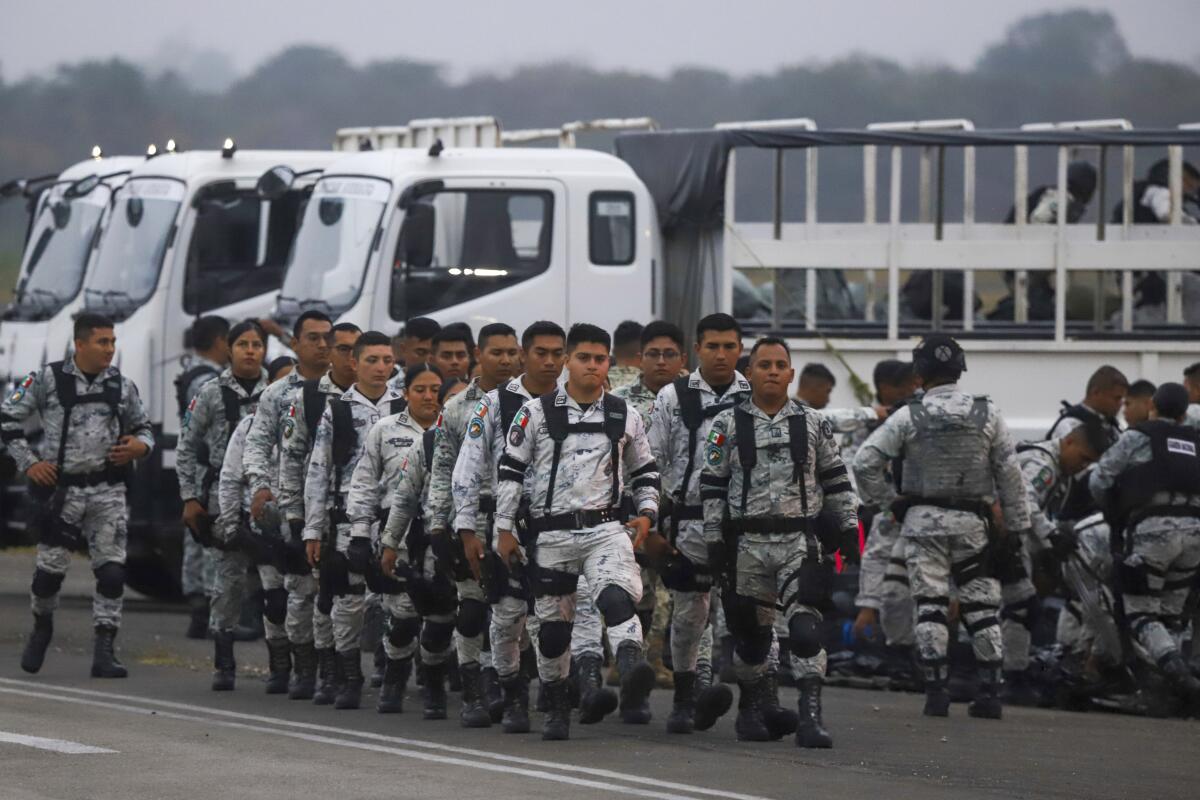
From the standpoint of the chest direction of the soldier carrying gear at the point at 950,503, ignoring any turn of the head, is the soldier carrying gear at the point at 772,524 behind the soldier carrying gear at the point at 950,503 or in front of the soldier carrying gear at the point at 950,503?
behind

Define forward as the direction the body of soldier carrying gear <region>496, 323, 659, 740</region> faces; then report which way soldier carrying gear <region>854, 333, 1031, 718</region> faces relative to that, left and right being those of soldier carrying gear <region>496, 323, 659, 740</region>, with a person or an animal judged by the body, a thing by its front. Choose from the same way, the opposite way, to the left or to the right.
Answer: the opposite way

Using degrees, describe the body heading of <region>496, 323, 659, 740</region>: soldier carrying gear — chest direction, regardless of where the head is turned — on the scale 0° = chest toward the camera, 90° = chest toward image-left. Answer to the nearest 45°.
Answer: approximately 0°

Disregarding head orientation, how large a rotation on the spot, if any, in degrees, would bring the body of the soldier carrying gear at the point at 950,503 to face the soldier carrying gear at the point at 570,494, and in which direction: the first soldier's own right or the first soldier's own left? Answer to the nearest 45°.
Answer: approximately 135° to the first soldier's own left

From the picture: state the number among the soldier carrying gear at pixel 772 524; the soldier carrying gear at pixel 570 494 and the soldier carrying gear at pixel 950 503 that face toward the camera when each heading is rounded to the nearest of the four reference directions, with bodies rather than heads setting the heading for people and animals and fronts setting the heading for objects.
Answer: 2

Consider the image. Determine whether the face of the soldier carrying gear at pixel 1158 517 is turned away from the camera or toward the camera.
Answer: away from the camera

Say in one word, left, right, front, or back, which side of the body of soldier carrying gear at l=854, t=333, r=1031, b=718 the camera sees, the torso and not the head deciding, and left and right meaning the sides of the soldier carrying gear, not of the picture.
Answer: back

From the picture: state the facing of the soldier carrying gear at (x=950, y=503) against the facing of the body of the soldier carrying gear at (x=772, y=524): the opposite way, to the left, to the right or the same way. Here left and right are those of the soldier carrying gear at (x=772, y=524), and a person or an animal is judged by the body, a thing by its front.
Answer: the opposite way
